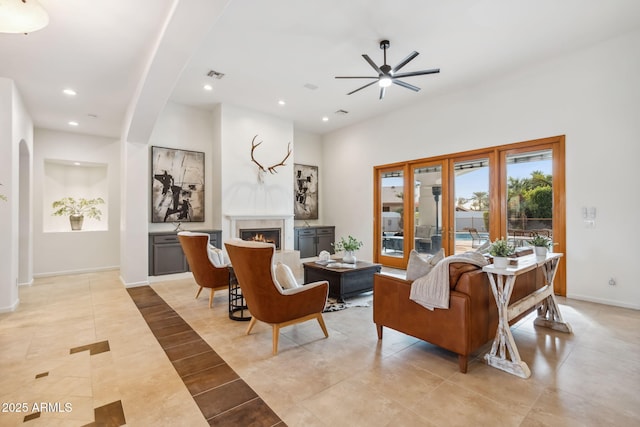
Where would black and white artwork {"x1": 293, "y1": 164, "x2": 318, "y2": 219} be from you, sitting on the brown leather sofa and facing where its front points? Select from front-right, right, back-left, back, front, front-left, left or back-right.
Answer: front

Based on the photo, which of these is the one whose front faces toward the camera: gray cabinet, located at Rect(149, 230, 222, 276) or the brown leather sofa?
the gray cabinet

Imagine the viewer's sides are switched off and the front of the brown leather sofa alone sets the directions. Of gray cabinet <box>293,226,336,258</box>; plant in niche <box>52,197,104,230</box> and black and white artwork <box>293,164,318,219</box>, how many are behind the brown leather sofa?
0

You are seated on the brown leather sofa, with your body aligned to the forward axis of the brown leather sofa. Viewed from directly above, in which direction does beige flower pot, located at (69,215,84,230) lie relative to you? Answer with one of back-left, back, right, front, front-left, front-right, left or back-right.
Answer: front-left

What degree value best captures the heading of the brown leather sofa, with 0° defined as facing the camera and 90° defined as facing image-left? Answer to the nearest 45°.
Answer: approximately 135°

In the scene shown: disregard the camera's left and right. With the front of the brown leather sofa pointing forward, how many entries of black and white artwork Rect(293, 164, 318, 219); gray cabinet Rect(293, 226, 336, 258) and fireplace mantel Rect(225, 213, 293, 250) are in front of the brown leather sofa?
3

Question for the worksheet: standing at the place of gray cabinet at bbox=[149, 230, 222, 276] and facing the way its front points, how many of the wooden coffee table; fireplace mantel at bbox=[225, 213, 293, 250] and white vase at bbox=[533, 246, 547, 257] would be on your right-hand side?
0

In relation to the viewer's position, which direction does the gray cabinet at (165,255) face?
facing the viewer

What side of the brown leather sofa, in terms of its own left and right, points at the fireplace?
front

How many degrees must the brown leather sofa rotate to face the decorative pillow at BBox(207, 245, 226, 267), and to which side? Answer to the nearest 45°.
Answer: approximately 45° to its left

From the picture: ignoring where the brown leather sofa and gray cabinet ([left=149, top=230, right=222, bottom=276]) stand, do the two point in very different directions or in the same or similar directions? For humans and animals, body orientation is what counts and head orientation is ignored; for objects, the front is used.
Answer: very different directions

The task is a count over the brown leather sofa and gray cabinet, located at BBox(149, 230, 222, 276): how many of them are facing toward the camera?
1

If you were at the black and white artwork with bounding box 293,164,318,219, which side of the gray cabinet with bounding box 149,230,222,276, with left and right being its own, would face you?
left

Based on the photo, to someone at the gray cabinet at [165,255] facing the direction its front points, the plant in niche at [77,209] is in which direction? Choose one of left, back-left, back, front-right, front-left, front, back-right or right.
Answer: back-right
